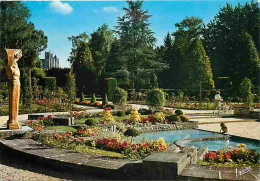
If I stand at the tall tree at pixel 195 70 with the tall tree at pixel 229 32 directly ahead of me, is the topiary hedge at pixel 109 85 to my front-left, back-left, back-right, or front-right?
back-left

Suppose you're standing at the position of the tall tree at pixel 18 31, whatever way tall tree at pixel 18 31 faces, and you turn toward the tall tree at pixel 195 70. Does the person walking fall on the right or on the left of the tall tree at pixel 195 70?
right
